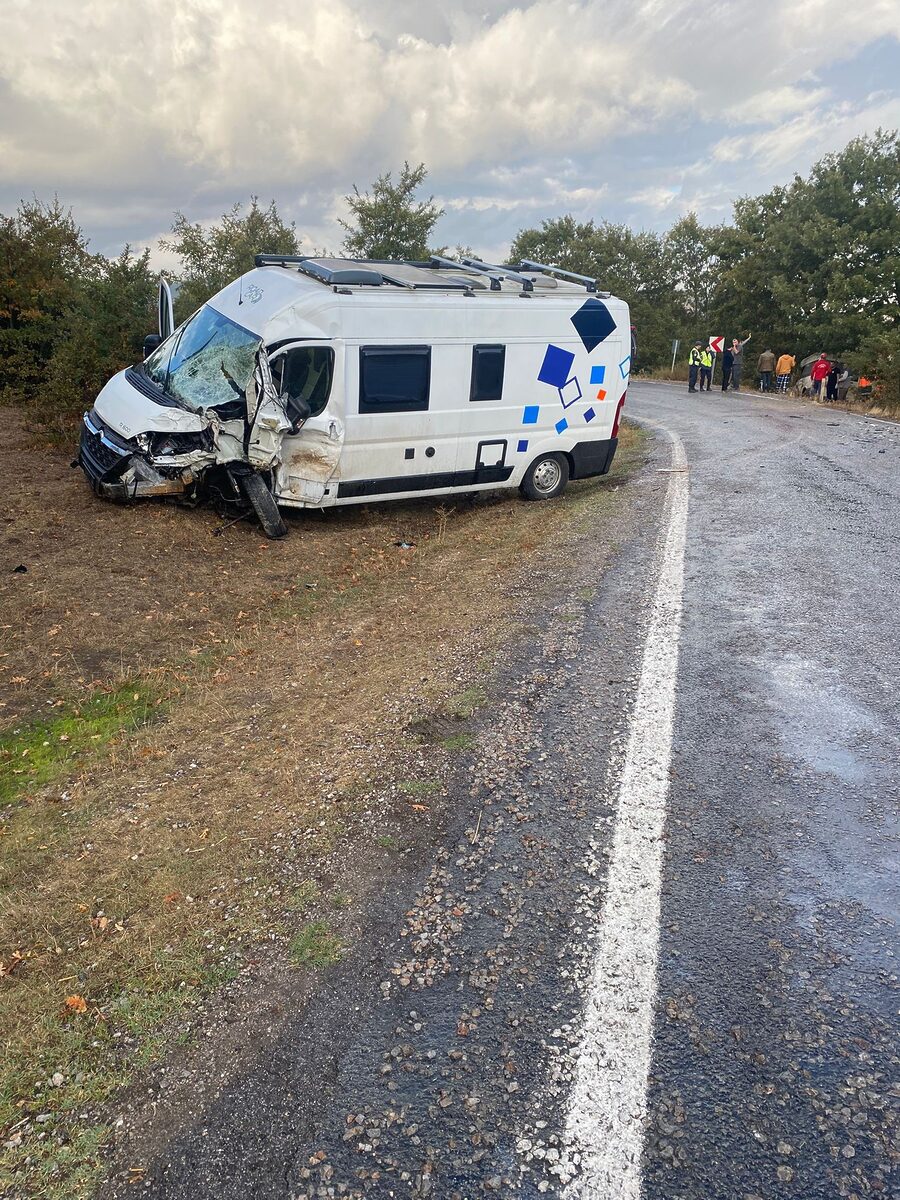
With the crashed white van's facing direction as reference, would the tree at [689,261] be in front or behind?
behind

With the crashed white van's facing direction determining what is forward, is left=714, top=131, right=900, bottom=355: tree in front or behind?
behind

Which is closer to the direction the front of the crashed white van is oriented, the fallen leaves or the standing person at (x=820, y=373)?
the fallen leaves

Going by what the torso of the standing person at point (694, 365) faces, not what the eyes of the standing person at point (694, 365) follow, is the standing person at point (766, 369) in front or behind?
in front

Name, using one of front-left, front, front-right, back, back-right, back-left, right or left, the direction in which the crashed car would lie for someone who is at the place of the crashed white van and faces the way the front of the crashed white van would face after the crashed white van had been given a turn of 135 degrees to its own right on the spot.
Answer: front-right

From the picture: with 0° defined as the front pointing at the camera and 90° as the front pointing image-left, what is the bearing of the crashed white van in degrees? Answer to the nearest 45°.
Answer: approximately 45°

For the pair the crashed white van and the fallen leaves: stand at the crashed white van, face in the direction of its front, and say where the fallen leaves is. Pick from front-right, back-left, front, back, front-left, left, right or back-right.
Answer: front-left
